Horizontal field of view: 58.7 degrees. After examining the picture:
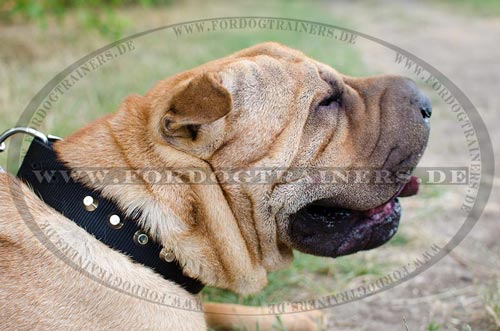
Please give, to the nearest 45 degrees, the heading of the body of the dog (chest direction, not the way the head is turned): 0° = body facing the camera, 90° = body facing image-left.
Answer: approximately 270°
